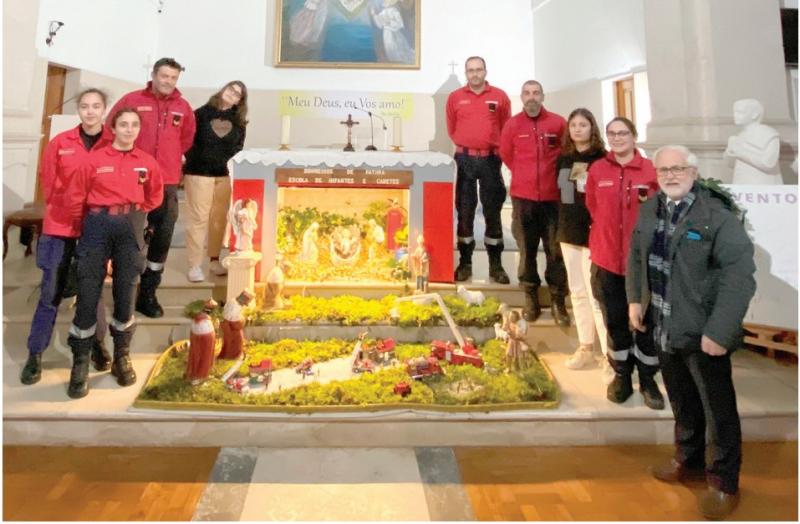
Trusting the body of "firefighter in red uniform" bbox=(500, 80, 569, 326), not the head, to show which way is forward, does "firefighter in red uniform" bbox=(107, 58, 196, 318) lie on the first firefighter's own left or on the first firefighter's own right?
on the first firefighter's own right

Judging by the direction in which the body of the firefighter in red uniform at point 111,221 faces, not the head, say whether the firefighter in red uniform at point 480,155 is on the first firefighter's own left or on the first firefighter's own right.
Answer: on the first firefighter's own left

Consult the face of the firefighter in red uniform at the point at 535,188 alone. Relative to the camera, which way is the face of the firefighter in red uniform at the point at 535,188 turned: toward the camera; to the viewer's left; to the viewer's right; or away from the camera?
toward the camera

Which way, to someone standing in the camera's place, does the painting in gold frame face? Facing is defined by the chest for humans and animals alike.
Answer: facing the viewer

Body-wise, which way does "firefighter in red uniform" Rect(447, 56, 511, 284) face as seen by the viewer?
toward the camera

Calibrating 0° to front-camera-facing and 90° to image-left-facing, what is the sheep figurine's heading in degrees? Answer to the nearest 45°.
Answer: approximately 90°

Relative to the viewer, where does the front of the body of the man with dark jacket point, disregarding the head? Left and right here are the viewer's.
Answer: facing the viewer and to the left of the viewer

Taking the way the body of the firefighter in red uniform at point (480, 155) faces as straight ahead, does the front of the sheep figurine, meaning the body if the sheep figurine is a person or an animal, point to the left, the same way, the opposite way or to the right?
to the right

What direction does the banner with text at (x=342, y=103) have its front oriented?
toward the camera

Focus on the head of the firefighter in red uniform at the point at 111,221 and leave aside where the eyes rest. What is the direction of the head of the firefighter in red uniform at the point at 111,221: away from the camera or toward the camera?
toward the camera

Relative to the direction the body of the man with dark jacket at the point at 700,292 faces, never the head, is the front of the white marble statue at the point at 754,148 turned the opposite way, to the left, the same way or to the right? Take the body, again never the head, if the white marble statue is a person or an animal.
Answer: the same way

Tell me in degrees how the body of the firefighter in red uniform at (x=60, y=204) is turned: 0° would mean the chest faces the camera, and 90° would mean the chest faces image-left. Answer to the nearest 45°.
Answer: approximately 315°

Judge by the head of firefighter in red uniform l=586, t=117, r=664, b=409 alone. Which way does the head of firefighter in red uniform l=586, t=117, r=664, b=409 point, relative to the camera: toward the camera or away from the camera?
toward the camera

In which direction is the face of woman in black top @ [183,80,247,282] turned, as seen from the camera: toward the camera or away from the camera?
toward the camera
